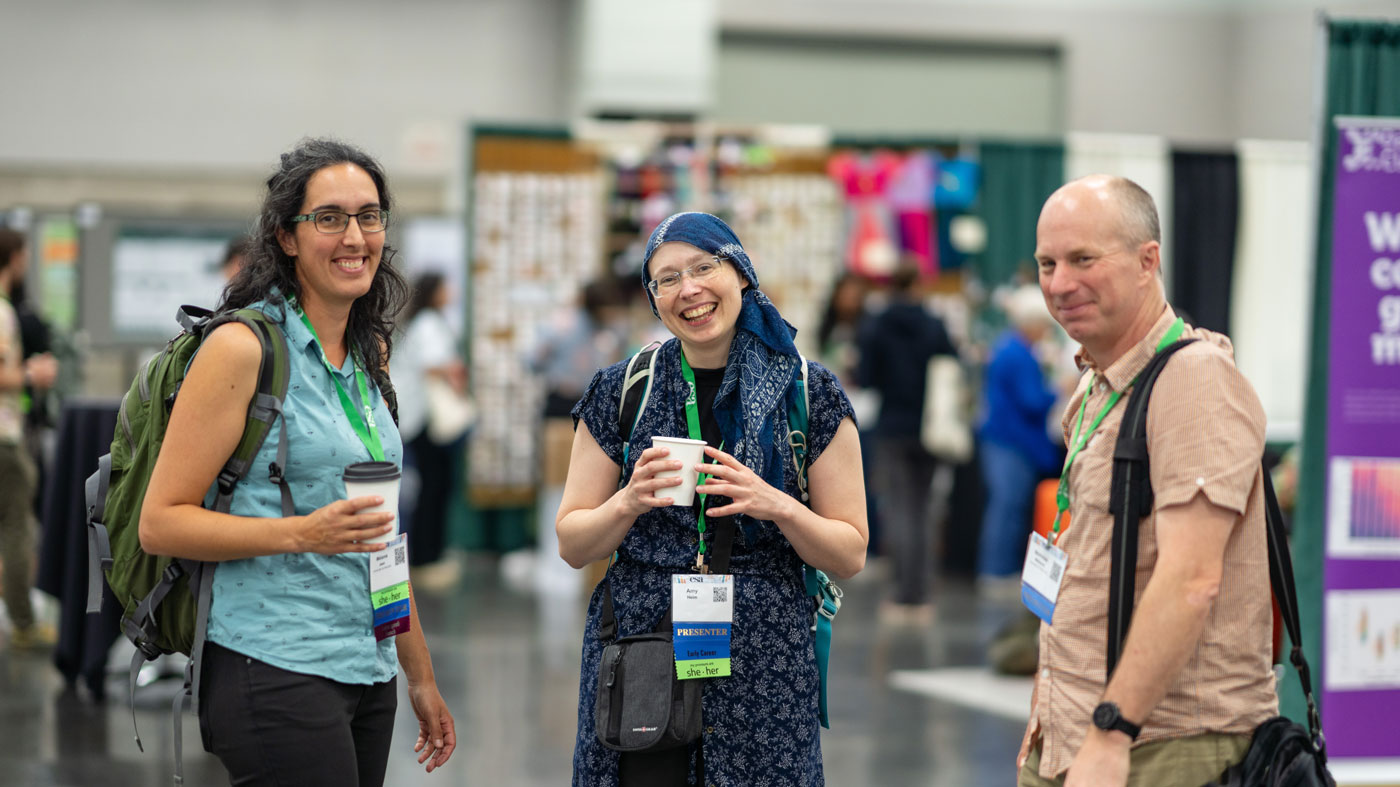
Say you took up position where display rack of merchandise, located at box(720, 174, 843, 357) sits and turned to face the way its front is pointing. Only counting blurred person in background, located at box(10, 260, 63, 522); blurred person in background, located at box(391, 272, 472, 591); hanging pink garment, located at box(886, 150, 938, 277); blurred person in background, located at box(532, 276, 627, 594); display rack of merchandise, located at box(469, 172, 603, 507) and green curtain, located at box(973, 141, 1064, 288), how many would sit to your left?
2

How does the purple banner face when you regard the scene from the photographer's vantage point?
facing the viewer

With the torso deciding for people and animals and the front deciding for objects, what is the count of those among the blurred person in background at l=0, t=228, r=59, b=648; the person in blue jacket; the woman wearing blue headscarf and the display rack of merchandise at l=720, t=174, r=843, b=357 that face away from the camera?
0

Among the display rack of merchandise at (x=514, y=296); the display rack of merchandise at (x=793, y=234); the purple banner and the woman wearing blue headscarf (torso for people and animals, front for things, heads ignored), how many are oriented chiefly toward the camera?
4

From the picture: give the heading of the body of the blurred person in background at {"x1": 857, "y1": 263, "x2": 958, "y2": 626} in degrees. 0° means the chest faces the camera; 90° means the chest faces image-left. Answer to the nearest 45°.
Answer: approximately 180°

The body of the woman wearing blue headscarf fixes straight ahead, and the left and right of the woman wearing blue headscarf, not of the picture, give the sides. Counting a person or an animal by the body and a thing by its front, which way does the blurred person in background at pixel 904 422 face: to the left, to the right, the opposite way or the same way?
the opposite way

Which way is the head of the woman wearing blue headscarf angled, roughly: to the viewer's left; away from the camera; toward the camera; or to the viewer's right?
toward the camera

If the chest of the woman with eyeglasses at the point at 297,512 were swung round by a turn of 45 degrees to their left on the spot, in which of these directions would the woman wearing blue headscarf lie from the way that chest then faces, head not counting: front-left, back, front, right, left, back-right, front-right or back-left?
front

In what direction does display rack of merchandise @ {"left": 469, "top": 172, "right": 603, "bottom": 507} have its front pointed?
toward the camera

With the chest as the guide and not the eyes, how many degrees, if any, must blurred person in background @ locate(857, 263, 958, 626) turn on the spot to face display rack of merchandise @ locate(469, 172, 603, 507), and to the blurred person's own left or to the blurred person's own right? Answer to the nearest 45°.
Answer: approximately 45° to the blurred person's own left

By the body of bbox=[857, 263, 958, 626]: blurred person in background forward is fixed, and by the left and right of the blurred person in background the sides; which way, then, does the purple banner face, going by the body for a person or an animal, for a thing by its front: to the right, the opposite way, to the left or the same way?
the opposite way

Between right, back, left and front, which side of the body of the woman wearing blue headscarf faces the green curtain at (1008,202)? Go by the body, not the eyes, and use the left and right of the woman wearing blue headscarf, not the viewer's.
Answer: back

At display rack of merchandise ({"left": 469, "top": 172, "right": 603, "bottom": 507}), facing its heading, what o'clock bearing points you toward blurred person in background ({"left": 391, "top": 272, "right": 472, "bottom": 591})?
The blurred person in background is roughly at 1 o'clock from the display rack of merchandise.

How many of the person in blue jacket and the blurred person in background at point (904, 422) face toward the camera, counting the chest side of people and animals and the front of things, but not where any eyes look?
0

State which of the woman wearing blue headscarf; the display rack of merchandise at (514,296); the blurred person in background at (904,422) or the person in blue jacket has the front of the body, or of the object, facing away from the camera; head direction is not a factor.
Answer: the blurred person in background

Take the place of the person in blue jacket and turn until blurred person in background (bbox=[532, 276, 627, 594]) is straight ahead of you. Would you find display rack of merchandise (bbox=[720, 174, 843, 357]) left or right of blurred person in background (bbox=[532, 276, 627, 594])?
right
